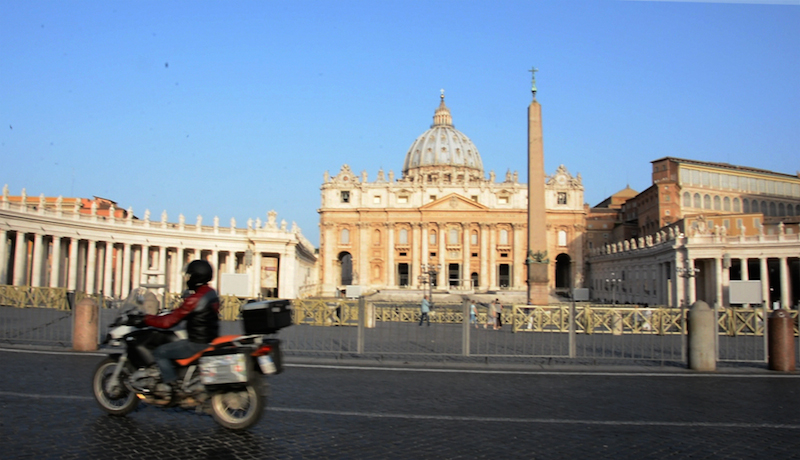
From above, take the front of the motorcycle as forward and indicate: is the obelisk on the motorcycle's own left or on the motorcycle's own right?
on the motorcycle's own right

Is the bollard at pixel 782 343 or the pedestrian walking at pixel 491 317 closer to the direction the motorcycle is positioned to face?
the pedestrian walking

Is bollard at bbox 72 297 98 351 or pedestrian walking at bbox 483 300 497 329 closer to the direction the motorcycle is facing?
the bollard

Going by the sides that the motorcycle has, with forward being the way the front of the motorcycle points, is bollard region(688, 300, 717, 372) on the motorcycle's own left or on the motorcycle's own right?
on the motorcycle's own right

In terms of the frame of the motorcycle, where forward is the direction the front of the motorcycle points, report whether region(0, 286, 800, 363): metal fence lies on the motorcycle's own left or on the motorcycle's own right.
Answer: on the motorcycle's own right

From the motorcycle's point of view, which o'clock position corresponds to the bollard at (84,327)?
The bollard is roughly at 1 o'clock from the motorcycle.

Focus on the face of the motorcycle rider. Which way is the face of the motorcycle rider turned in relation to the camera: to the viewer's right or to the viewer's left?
to the viewer's left

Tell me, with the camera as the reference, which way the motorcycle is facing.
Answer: facing away from the viewer and to the left of the viewer
